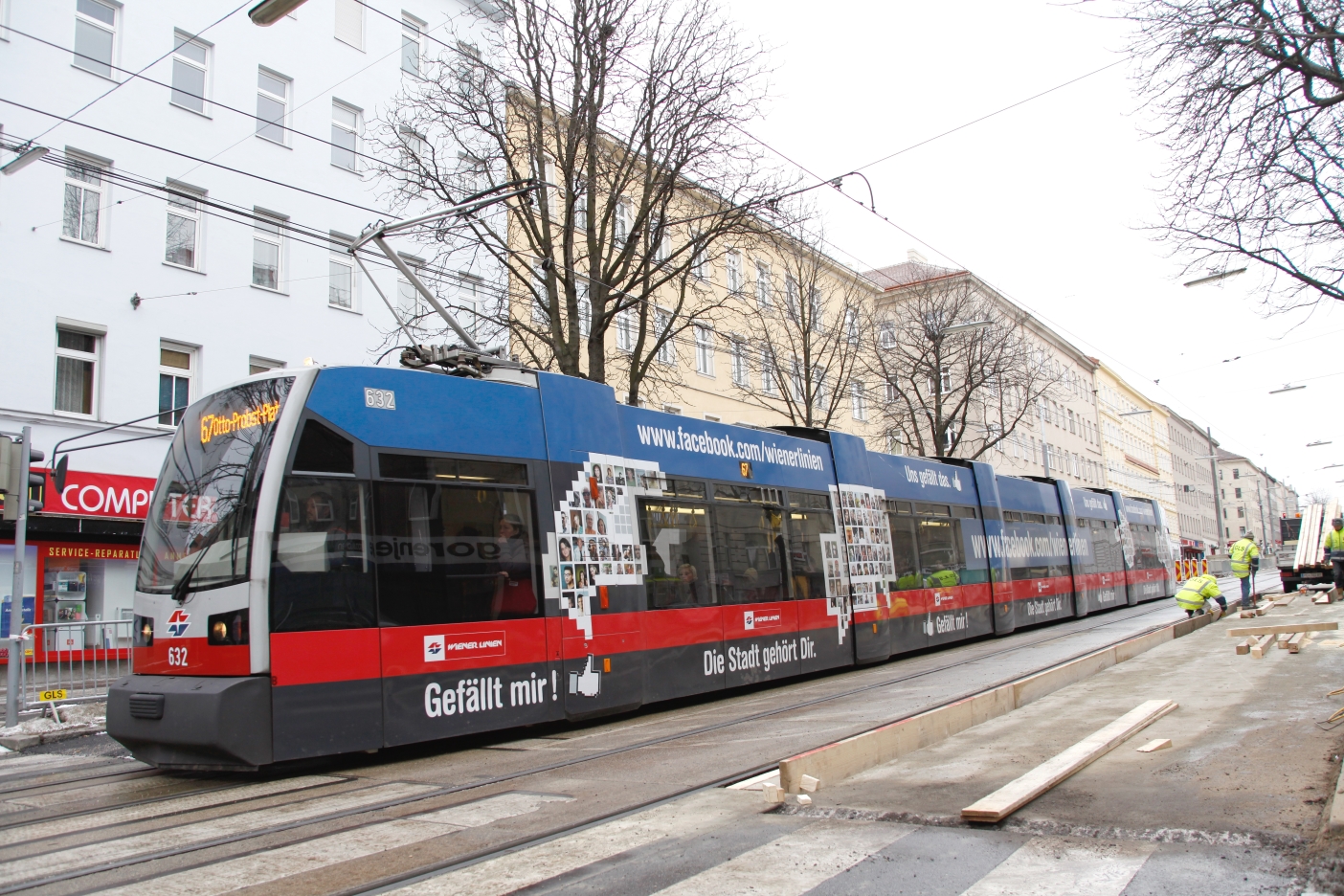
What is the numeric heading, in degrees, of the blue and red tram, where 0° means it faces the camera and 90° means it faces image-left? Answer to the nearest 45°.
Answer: approximately 45°

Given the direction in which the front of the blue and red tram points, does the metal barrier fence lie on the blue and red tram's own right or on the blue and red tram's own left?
on the blue and red tram's own right

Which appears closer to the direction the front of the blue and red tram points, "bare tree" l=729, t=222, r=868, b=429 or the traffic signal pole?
the traffic signal pole

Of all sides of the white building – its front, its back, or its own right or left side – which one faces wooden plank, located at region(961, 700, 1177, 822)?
front

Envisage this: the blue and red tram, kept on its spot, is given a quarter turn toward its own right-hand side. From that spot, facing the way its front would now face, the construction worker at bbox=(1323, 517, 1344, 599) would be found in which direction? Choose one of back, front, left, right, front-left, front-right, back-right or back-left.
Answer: right

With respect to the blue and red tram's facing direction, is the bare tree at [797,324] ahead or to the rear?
to the rear

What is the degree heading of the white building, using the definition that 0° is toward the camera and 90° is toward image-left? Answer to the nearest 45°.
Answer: approximately 315°

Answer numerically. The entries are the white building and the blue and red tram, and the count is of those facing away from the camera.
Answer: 0

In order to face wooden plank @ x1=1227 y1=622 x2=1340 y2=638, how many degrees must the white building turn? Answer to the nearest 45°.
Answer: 0° — it already faces it

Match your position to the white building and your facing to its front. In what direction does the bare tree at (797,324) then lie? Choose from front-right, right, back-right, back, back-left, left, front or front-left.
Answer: front-left

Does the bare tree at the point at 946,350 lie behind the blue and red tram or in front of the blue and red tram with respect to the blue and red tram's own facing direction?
behind

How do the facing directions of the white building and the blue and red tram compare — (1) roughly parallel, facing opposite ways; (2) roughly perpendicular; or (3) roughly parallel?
roughly perpendicular

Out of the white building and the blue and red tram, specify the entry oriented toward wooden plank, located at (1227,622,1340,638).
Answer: the white building
